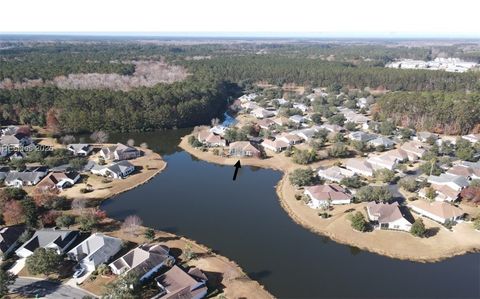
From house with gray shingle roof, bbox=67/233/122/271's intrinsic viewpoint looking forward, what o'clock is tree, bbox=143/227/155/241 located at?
The tree is roughly at 7 o'clock from the house with gray shingle roof.

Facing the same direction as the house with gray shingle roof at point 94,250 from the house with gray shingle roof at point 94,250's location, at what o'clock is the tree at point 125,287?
The tree is roughly at 10 o'clock from the house with gray shingle roof.

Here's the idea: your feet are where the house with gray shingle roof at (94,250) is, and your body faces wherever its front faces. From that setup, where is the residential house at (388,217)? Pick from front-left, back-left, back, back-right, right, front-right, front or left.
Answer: back-left

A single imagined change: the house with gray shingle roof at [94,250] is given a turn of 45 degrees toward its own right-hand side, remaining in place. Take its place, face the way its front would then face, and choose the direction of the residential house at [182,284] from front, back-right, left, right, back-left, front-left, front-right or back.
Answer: back-left

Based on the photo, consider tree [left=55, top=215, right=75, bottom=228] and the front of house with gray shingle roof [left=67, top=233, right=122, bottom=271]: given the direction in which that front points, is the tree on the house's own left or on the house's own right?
on the house's own right

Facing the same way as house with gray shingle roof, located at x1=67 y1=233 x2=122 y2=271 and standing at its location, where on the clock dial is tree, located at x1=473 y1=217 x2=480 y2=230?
The tree is roughly at 8 o'clock from the house with gray shingle roof.

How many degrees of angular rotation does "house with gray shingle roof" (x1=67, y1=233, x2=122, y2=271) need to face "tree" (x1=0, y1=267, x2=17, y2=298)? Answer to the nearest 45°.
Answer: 0° — it already faces it

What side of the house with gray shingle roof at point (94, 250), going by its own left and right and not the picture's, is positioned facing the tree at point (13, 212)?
right

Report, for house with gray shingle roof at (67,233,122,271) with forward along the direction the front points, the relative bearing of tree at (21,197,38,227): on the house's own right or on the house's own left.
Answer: on the house's own right

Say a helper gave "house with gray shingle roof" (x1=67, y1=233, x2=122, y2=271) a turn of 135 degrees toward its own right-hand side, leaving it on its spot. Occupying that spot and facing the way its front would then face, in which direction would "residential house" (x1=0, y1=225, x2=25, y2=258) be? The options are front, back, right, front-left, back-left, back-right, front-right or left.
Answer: front-left

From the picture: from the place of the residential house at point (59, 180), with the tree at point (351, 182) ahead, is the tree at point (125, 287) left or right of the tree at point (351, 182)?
right

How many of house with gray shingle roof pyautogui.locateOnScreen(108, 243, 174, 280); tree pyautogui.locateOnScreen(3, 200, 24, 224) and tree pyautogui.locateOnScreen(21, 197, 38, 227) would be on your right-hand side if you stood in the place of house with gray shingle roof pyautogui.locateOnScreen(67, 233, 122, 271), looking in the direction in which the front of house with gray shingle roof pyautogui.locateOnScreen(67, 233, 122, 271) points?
2

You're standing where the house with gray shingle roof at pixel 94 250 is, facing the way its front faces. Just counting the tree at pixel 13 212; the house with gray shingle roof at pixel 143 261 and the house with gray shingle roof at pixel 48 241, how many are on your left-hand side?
1

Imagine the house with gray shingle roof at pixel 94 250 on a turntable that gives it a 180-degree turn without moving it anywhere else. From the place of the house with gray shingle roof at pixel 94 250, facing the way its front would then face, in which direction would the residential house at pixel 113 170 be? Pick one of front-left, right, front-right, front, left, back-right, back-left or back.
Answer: front-left

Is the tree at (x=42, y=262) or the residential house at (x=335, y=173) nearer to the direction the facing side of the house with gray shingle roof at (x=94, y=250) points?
the tree

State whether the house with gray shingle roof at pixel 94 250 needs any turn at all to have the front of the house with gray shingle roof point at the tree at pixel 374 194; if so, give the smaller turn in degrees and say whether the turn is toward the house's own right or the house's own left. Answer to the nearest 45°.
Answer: approximately 135° to the house's own left

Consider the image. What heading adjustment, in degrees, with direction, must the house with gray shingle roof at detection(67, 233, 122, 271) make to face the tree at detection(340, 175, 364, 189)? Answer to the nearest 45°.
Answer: approximately 135° to its left

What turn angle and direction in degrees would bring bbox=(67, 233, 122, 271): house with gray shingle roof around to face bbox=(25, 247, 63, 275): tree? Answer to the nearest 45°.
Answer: approximately 45° to its right

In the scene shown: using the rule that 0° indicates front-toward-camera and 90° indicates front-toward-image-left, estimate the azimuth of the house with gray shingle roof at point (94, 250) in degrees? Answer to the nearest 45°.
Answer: approximately 45°
